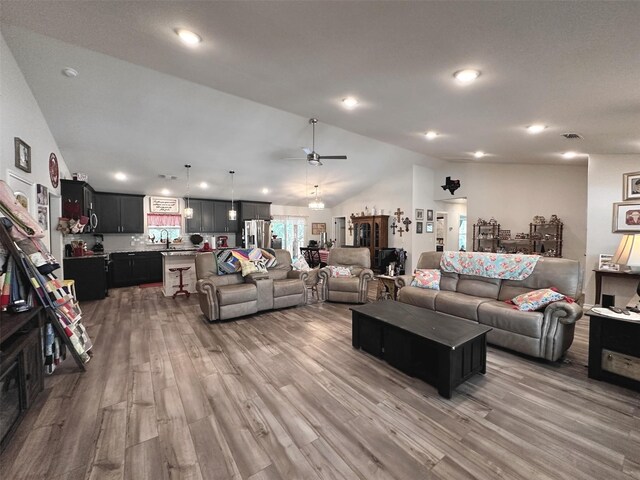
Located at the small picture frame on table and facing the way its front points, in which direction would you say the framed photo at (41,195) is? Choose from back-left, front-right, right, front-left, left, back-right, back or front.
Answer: front-right

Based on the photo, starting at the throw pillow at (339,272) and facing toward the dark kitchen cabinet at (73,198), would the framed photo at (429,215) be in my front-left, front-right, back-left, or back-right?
back-right

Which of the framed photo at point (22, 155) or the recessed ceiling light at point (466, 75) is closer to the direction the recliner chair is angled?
the recessed ceiling light

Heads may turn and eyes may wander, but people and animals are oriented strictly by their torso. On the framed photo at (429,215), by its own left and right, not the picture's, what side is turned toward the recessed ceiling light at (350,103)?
front

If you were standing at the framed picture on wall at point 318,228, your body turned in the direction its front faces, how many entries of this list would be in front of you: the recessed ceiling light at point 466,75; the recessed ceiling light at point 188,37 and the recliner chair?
3

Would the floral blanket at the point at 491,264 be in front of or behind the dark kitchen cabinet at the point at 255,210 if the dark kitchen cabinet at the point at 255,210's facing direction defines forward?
in front

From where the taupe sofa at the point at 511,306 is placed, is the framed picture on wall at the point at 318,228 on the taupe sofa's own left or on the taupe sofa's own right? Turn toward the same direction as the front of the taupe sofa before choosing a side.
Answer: on the taupe sofa's own right

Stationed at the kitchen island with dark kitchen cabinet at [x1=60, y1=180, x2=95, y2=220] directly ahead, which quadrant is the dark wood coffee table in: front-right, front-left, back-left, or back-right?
back-left

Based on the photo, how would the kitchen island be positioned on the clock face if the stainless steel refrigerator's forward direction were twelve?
The kitchen island is roughly at 1 o'clock from the stainless steel refrigerator.
